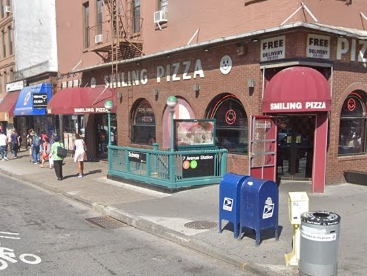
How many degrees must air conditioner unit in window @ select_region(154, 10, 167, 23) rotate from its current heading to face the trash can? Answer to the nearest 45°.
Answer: approximately 45° to its left

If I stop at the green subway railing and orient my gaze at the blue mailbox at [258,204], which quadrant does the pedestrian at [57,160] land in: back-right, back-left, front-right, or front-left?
back-right

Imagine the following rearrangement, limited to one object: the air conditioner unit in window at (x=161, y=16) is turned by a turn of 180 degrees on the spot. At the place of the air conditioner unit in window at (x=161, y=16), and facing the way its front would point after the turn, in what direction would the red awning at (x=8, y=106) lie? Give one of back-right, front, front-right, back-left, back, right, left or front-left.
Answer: left

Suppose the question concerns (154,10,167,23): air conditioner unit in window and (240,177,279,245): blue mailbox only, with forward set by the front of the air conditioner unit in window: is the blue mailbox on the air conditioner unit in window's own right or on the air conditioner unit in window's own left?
on the air conditioner unit in window's own left

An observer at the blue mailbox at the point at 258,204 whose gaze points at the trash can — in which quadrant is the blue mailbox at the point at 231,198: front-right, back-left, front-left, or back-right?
back-right

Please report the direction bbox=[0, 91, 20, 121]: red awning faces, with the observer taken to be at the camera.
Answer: facing the viewer and to the left of the viewer

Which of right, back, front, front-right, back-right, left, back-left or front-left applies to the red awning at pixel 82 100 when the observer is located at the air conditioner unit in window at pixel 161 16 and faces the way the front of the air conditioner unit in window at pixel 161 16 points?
right

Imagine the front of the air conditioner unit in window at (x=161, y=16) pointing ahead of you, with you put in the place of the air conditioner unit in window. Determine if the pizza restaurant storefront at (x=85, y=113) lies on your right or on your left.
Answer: on your right

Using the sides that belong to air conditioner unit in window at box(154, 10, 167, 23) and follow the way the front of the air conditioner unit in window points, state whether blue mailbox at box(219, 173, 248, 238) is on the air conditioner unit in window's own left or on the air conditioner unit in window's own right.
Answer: on the air conditioner unit in window's own left
